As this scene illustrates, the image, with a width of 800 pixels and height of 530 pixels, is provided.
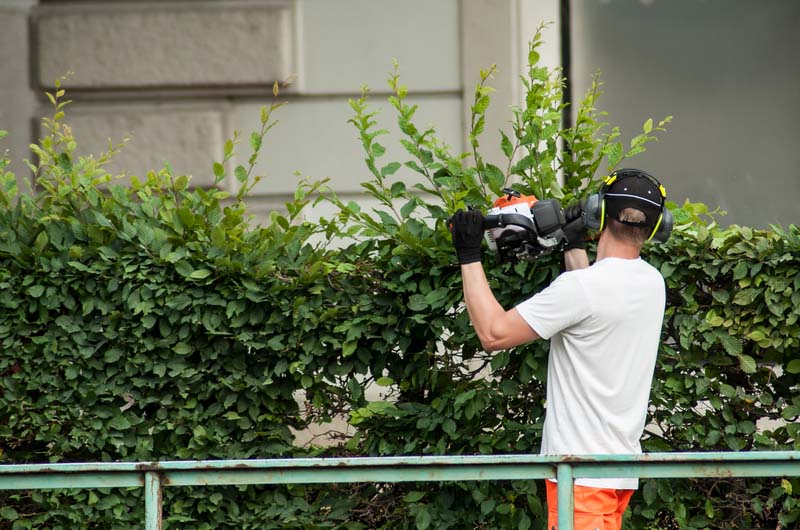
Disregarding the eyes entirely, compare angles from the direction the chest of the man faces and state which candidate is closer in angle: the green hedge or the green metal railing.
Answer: the green hedge

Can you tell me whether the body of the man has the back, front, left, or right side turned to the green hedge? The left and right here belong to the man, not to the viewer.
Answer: front

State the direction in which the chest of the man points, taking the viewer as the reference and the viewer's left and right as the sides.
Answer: facing away from the viewer and to the left of the viewer
